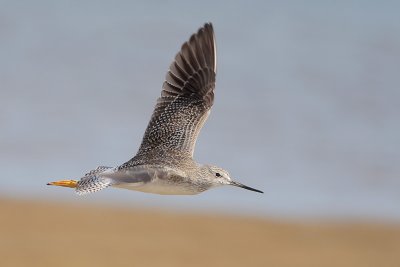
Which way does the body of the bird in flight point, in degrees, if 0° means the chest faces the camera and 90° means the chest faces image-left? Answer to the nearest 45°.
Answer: approximately 270°
